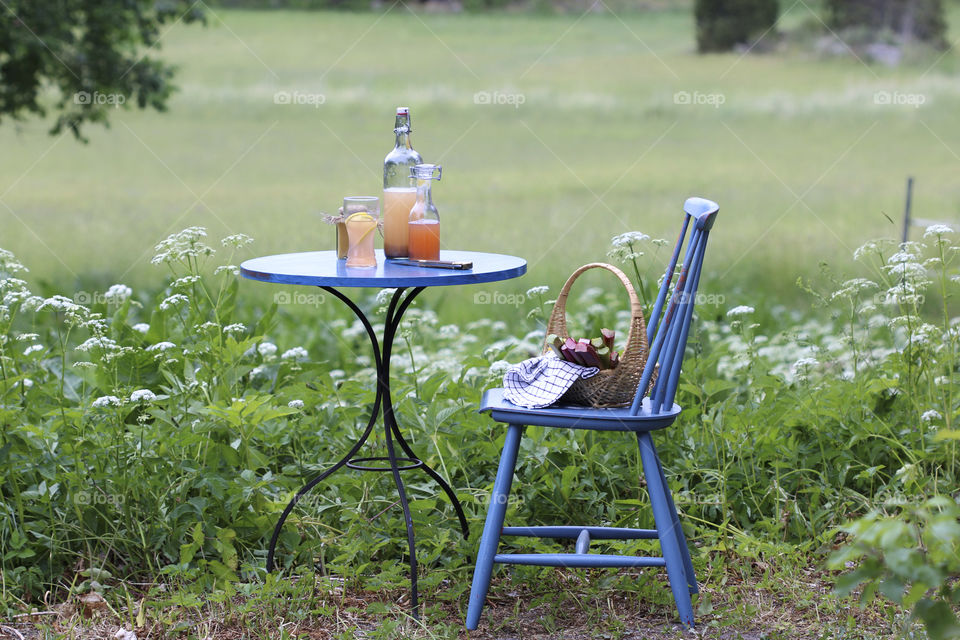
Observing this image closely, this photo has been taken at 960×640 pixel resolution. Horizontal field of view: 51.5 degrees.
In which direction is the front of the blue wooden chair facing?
to the viewer's left

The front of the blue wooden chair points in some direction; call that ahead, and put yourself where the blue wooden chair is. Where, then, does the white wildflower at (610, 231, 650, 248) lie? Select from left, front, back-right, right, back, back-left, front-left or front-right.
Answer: right

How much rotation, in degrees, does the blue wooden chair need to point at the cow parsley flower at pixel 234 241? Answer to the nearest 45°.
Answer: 0° — it already faces it

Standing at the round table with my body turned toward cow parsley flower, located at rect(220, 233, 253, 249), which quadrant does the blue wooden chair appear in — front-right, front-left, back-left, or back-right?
back-right

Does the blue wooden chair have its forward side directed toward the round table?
yes

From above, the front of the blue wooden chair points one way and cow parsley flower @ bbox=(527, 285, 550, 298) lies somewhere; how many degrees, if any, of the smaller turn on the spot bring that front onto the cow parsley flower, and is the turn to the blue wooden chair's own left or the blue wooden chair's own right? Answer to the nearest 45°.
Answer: approximately 45° to the blue wooden chair's own right

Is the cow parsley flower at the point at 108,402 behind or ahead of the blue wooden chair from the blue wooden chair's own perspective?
ahead

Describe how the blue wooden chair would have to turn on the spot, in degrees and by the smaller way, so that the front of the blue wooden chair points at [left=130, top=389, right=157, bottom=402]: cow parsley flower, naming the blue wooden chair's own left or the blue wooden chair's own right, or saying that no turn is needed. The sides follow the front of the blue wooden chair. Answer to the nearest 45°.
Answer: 0° — it already faces it

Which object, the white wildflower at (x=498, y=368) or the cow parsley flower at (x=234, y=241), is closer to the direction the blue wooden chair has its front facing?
the cow parsley flower

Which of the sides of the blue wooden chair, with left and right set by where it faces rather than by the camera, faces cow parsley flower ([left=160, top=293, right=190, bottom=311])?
front

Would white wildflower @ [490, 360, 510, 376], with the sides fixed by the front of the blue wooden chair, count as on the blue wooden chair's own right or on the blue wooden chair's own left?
on the blue wooden chair's own right

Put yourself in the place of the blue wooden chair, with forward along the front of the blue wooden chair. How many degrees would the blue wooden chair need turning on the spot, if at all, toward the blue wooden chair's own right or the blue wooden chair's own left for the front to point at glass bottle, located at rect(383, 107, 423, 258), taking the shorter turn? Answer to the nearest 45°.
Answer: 0° — it already faces it
